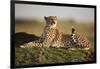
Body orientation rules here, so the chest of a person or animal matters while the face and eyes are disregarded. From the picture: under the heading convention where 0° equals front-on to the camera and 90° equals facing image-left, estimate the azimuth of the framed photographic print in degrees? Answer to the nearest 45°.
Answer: approximately 315°
